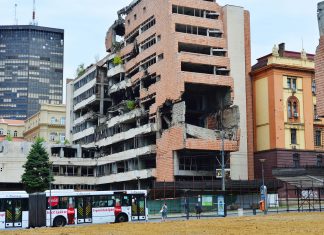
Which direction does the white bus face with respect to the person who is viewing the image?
facing to the right of the viewer
